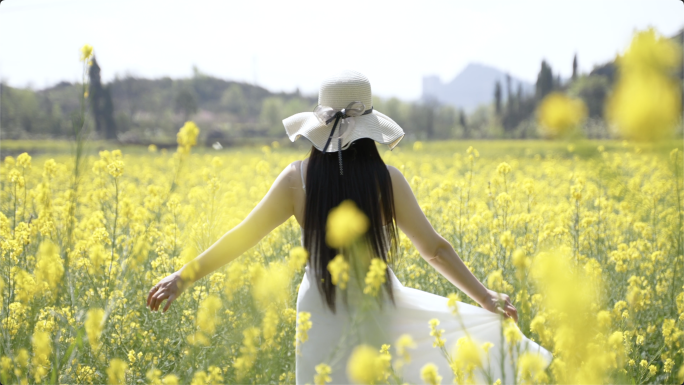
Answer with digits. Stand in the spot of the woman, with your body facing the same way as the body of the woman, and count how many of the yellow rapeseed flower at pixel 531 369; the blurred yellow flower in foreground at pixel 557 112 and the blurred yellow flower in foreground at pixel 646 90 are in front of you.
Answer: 0

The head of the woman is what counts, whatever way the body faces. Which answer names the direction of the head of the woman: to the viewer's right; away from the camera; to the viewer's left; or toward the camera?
away from the camera

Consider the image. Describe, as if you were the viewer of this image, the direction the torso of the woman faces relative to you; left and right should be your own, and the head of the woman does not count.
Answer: facing away from the viewer

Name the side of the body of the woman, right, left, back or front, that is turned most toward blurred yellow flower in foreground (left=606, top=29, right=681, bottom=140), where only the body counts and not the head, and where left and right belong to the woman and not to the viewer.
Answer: back

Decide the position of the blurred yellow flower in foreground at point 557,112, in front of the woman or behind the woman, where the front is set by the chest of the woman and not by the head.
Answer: behind
